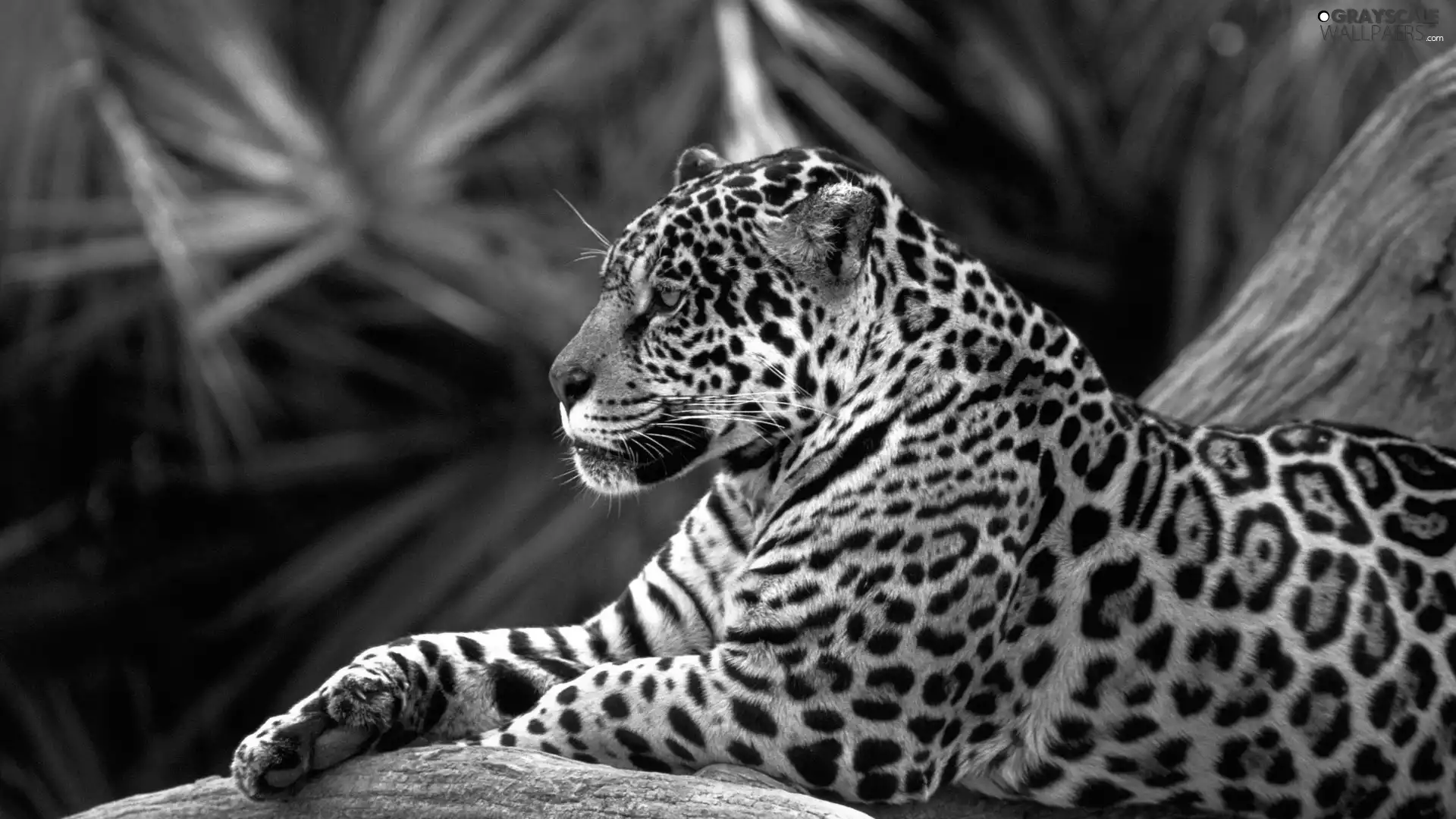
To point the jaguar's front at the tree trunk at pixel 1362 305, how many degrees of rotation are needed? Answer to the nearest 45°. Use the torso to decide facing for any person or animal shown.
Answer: approximately 135° to its right

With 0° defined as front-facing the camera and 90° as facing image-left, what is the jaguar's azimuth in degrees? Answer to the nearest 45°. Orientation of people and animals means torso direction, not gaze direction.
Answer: approximately 90°
